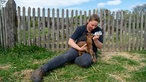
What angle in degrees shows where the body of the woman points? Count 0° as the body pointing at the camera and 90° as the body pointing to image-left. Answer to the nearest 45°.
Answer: approximately 0°

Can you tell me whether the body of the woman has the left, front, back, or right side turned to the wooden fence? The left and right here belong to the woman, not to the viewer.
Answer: back
